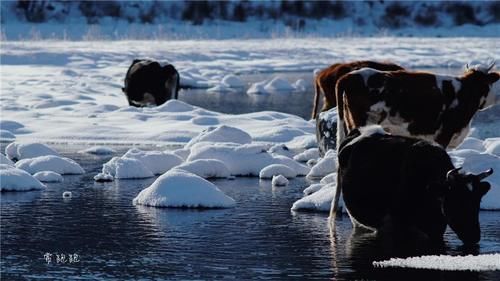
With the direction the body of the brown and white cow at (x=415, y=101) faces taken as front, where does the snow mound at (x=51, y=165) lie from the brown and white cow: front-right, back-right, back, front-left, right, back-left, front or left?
back

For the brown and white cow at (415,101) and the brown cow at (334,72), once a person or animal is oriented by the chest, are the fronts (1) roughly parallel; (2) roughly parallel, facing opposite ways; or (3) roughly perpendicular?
roughly parallel

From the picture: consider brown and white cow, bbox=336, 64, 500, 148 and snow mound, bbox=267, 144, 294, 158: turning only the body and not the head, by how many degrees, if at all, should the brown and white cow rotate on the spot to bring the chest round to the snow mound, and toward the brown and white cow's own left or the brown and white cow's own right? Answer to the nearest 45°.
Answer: approximately 135° to the brown and white cow's own left

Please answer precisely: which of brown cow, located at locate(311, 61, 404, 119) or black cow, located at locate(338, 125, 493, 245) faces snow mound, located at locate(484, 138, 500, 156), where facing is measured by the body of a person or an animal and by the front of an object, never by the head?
the brown cow

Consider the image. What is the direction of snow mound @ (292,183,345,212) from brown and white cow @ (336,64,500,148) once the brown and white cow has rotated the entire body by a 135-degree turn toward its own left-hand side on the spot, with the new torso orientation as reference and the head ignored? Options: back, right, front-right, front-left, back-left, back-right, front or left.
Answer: left

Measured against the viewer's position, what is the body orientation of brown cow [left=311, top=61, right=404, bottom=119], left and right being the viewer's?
facing to the right of the viewer

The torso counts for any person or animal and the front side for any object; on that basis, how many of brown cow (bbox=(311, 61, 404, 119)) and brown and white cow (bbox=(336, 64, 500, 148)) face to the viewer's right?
2

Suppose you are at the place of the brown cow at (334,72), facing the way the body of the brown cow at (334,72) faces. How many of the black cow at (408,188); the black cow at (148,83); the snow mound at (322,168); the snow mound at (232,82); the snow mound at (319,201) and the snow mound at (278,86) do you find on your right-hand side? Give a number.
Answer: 3

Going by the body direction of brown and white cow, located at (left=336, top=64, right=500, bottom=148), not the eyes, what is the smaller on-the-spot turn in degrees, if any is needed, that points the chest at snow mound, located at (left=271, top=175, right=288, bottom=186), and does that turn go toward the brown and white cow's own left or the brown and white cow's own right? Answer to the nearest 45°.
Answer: approximately 180°

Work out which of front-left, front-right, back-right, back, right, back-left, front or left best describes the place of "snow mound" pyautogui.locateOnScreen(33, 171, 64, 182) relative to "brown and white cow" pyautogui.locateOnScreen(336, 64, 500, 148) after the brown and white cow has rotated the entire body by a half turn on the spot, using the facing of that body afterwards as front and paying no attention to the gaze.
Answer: front

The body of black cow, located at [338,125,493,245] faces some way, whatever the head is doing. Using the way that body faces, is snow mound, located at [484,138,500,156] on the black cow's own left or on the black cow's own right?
on the black cow's own left

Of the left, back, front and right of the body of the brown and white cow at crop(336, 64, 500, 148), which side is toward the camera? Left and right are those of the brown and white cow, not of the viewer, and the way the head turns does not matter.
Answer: right
